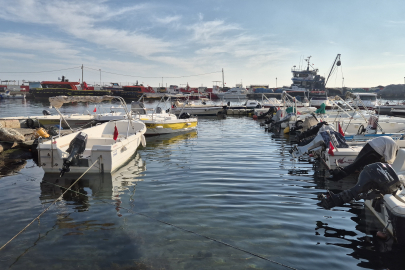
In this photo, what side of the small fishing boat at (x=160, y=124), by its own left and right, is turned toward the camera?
right

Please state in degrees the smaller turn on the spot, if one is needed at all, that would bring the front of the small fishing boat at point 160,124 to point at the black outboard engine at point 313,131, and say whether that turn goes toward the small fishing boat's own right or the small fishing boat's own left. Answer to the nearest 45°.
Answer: approximately 45° to the small fishing boat's own right
